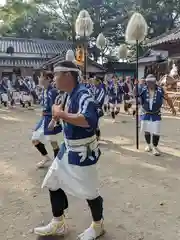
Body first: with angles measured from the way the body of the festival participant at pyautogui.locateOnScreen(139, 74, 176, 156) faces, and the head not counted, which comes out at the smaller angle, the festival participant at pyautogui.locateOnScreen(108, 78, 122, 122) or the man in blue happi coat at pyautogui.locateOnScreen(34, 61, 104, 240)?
the man in blue happi coat

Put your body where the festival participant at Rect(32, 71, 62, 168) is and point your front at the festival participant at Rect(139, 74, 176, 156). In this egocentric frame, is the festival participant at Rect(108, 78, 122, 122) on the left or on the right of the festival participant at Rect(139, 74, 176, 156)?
left

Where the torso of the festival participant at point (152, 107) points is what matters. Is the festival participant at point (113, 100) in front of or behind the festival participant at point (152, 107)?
behind

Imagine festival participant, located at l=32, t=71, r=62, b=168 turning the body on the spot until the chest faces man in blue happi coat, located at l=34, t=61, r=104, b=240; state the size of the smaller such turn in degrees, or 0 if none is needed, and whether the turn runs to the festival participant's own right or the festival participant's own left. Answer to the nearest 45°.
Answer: approximately 90° to the festival participant's own left
